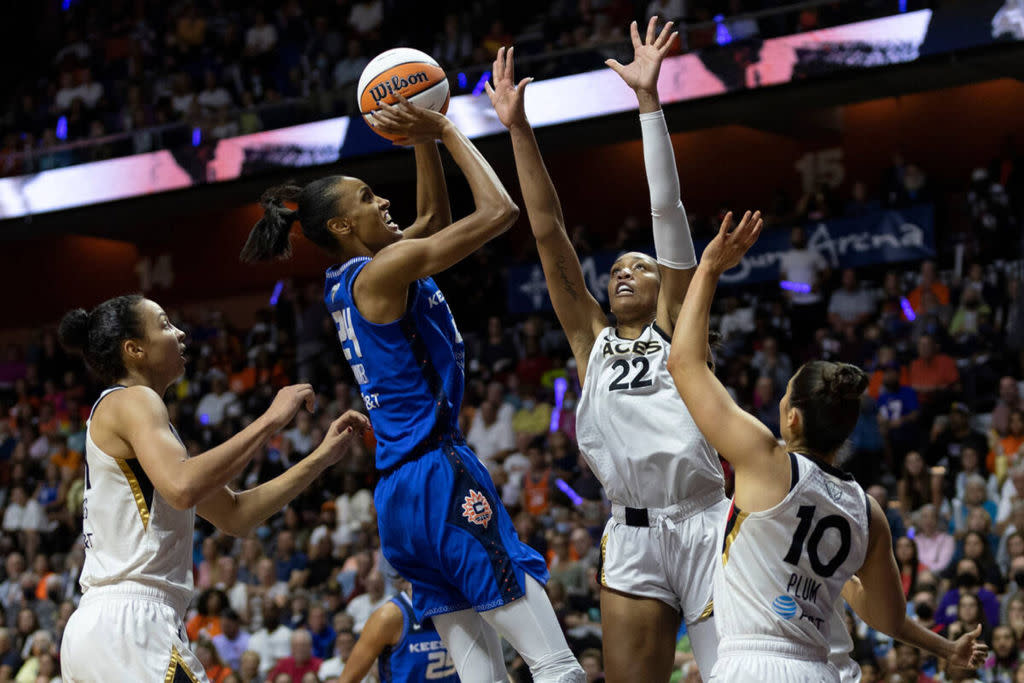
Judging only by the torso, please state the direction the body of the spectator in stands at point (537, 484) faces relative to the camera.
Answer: toward the camera

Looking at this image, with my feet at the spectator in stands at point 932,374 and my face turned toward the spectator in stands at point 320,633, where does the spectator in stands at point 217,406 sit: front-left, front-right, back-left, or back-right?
front-right

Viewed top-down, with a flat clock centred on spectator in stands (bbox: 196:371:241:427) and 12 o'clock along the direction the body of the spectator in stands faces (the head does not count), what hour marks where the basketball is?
The basketball is roughly at 12 o'clock from the spectator in stands.

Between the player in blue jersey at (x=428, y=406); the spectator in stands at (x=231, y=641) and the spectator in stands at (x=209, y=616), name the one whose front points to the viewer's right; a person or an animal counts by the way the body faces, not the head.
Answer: the player in blue jersey

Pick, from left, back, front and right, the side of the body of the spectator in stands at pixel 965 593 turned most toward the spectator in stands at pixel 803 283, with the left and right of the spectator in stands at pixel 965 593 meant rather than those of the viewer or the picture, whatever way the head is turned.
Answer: back

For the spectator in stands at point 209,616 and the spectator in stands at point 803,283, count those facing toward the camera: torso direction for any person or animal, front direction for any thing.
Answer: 2

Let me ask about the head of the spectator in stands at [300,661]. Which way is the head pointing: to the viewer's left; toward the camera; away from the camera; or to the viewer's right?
toward the camera

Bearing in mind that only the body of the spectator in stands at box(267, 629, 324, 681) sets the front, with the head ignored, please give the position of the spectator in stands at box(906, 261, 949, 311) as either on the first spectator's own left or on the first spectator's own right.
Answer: on the first spectator's own left

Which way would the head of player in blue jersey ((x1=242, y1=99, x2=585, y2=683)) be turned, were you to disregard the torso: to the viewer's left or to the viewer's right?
to the viewer's right

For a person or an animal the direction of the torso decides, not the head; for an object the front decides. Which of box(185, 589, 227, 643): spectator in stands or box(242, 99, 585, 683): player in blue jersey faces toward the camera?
the spectator in stands

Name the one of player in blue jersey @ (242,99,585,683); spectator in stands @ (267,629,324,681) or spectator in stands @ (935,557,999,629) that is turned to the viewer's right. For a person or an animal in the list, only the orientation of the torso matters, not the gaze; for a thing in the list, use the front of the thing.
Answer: the player in blue jersey

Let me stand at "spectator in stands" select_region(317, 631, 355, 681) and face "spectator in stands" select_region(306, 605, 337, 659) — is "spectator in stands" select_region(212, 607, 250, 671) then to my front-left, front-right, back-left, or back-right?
front-left

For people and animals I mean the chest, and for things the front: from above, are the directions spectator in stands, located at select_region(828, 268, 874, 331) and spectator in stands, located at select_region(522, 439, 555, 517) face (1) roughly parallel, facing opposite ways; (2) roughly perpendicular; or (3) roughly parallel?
roughly parallel

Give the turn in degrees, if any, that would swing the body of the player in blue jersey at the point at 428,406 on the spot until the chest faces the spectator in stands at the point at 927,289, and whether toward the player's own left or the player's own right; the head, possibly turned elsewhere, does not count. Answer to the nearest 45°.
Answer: approximately 45° to the player's own left

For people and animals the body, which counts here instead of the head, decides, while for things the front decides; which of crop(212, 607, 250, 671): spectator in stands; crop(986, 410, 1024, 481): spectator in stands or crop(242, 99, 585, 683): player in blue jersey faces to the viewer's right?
the player in blue jersey

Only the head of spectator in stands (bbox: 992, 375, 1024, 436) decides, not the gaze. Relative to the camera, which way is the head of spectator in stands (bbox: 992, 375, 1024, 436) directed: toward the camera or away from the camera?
toward the camera

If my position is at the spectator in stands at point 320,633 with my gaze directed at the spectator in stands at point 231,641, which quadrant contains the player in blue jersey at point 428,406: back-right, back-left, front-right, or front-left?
back-left

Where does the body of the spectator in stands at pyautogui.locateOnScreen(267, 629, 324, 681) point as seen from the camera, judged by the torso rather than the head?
toward the camera

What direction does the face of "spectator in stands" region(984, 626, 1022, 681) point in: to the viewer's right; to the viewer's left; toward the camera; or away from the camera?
toward the camera

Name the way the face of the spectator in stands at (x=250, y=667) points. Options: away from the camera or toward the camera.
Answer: toward the camera

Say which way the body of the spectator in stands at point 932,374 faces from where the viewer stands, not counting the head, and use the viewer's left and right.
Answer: facing the viewer and to the left of the viewer

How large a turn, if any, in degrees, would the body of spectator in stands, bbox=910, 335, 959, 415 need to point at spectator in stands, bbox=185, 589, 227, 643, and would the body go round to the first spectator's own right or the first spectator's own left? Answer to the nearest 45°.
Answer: approximately 45° to the first spectator's own right

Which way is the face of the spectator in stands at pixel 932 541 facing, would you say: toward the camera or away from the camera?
toward the camera

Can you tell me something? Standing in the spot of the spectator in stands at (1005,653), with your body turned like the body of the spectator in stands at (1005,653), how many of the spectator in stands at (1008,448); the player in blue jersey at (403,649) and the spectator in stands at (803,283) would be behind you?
2
